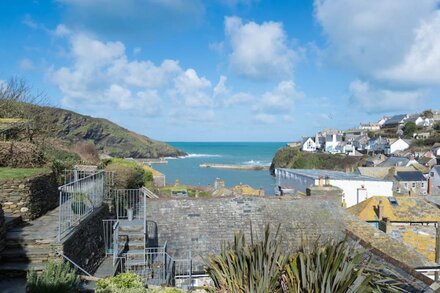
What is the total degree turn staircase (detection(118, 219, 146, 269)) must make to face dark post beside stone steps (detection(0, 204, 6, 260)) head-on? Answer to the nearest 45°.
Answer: approximately 45° to its right

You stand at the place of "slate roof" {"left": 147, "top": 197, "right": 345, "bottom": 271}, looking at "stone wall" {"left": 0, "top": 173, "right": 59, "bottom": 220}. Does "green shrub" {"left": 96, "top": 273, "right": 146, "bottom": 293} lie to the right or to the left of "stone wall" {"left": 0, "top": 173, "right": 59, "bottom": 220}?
left

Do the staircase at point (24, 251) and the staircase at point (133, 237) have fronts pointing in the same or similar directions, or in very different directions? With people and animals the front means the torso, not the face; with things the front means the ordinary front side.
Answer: same or similar directions

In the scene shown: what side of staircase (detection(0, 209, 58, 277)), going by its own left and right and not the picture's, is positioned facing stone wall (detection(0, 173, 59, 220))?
back

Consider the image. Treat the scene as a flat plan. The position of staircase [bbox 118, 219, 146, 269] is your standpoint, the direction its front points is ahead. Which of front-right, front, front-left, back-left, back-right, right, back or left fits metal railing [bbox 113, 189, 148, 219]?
back

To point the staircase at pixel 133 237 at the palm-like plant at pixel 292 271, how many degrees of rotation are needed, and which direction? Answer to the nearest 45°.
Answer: approximately 45° to its left

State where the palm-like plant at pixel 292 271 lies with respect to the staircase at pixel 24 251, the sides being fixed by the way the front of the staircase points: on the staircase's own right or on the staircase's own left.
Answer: on the staircase's own left

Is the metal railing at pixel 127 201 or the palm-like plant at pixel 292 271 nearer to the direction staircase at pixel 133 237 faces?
the palm-like plant

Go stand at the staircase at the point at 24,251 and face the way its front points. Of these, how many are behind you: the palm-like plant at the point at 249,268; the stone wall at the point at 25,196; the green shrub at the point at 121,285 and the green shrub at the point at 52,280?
1

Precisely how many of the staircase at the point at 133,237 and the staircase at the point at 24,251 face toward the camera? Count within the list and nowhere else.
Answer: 2

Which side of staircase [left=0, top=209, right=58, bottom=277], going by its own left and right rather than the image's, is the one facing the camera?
front

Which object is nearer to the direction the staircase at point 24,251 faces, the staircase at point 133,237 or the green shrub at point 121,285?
the green shrub

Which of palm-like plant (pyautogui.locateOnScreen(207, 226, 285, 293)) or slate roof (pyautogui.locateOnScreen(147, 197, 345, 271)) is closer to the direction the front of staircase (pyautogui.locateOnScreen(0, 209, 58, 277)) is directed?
the palm-like plant

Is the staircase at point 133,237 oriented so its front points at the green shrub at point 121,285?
yes

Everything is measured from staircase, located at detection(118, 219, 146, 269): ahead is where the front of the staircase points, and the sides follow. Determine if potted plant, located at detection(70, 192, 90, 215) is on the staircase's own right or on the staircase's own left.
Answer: on the staircase's own right

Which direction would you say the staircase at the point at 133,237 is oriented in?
toward the camera
